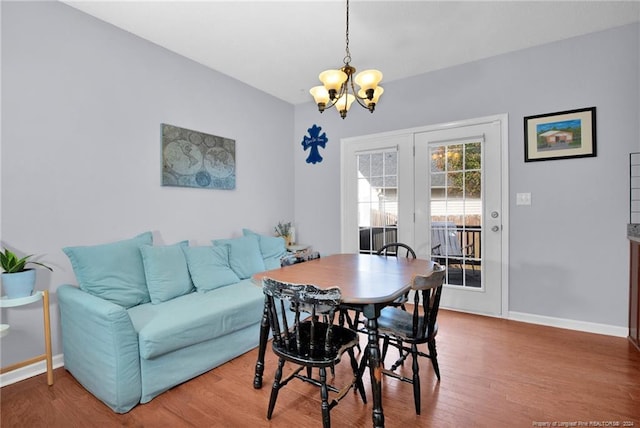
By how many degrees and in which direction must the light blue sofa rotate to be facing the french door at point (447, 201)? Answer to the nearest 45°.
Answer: approximately 45° to its left

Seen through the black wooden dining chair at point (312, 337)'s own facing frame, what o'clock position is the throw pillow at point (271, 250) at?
The throw pillow is roughly at 10 o'clock from the black wooden dining chair.

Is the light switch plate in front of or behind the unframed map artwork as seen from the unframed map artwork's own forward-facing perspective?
in front

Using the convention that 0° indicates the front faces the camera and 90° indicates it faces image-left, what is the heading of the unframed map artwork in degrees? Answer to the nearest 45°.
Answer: approximately 315°

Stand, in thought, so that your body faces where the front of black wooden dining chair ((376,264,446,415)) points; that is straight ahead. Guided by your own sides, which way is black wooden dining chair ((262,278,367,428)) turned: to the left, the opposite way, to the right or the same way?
to the right

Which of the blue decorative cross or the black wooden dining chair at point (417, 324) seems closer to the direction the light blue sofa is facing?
the black wooden dining chair

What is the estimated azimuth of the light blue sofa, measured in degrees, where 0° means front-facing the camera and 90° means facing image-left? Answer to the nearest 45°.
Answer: approximately 315°

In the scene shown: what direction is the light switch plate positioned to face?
toward the camera

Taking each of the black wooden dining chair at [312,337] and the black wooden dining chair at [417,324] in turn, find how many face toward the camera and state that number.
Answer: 0

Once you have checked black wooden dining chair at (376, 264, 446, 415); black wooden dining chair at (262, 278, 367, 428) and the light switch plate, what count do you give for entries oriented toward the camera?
1

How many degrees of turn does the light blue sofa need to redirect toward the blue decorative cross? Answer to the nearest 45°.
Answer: approximately 90° to its left

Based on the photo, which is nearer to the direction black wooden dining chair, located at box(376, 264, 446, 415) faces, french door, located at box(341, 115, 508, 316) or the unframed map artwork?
the unframed map artwork

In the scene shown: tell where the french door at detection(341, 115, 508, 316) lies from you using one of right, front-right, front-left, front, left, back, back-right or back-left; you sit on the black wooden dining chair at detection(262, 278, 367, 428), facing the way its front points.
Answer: front

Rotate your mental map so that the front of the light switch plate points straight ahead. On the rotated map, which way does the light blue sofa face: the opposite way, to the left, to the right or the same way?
to the left

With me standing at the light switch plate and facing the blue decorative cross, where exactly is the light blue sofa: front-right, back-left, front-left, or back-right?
front-left

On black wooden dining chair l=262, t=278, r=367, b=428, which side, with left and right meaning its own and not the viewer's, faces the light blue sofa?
left

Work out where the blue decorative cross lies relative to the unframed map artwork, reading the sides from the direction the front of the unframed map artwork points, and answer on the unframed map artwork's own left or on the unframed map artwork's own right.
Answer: on the unframed map artwork's own left

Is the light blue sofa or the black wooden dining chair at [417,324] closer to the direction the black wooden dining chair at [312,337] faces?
the black wooden dining chair
